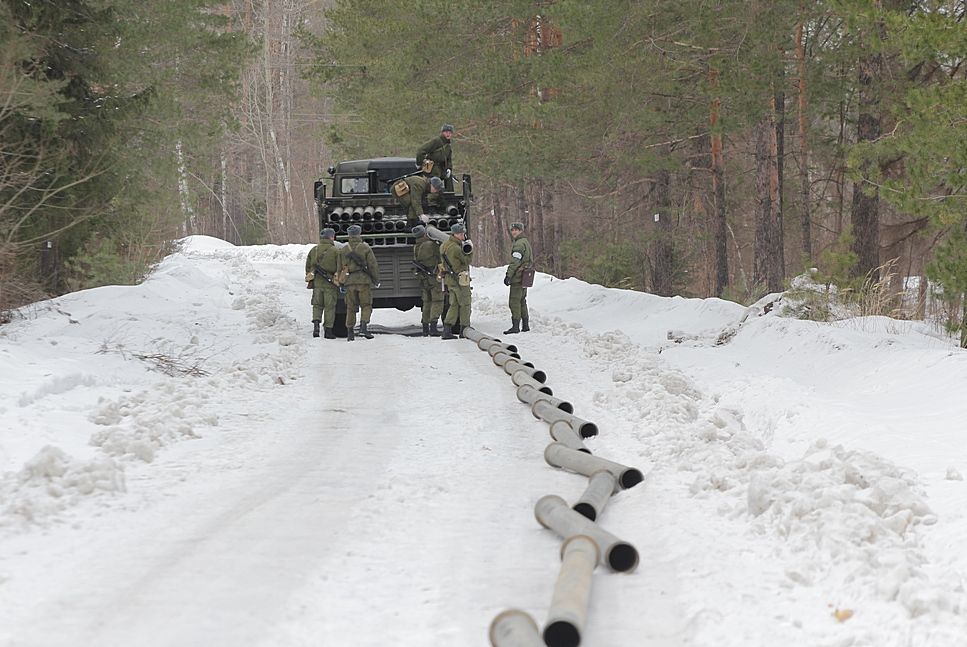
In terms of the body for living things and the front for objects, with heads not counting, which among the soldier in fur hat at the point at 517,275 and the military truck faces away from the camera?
the military truck

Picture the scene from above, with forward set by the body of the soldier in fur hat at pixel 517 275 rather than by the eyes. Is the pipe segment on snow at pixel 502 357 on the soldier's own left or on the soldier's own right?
on the soldier's own left

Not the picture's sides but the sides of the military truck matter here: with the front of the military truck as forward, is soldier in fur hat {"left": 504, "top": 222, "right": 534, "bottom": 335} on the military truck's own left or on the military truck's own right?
on the military truck's own right

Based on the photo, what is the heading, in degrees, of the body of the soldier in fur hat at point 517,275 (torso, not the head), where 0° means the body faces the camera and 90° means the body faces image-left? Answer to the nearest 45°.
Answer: approximately 90°

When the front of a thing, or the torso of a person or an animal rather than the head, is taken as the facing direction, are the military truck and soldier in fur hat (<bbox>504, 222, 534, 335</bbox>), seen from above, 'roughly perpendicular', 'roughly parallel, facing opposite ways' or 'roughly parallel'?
roughly perpendicular

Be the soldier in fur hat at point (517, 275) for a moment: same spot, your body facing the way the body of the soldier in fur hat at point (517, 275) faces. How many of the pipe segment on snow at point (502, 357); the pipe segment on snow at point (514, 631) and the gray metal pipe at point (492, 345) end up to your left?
3

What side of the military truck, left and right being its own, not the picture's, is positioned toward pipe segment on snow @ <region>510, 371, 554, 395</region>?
back

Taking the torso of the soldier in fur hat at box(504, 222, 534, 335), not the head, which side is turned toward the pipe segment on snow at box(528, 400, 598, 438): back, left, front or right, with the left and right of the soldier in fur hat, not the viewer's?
left

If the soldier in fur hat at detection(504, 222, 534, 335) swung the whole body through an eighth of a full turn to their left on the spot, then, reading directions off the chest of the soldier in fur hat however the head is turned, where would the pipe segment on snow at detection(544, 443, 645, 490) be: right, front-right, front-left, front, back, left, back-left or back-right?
front-left

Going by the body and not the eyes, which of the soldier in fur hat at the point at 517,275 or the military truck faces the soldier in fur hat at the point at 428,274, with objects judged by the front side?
the soldier in fur hat at the point at 517,275

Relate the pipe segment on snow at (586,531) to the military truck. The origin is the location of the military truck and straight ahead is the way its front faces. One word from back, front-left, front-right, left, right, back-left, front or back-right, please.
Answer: back

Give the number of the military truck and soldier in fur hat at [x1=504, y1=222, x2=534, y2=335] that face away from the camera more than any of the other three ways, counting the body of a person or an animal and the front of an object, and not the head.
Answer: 1

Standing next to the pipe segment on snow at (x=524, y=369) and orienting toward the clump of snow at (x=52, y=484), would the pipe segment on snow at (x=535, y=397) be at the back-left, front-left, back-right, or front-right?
front-left

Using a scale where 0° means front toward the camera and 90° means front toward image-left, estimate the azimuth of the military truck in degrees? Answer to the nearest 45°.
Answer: approximately 180°

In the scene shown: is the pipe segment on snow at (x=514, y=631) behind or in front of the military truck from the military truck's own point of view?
behind
